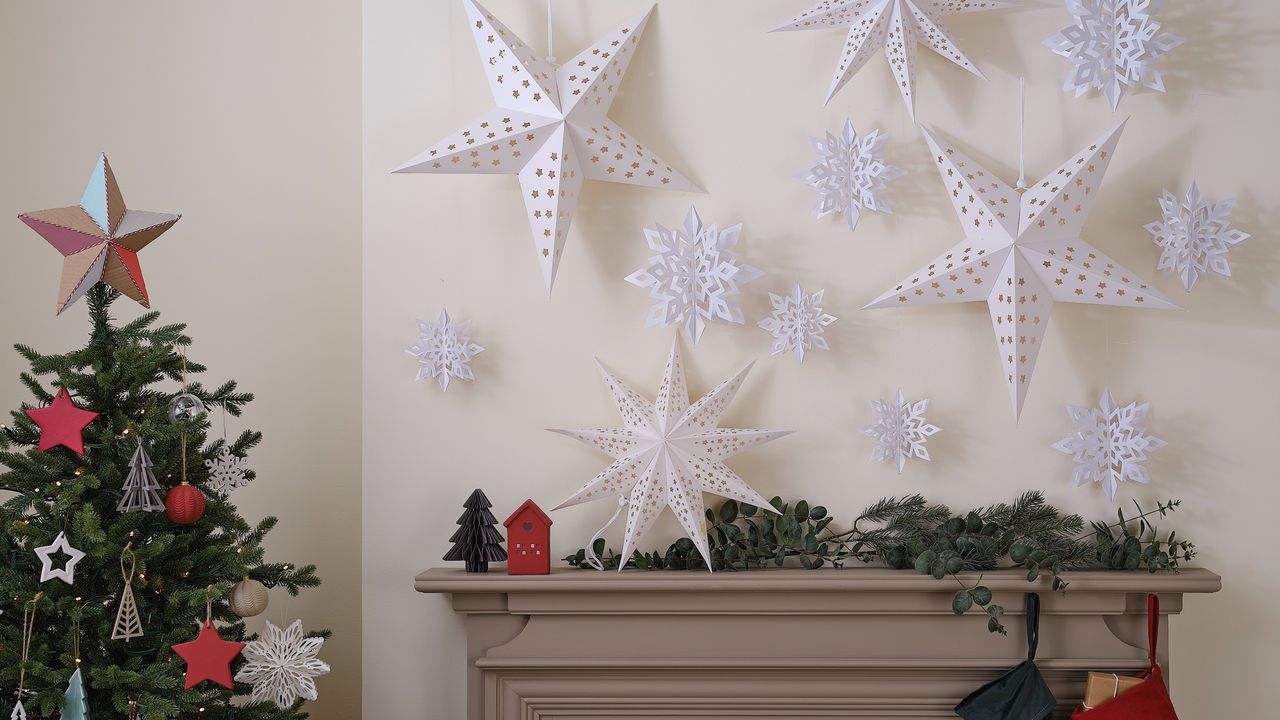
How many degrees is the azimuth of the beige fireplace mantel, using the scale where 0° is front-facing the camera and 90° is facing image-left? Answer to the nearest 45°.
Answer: approximately 0°
